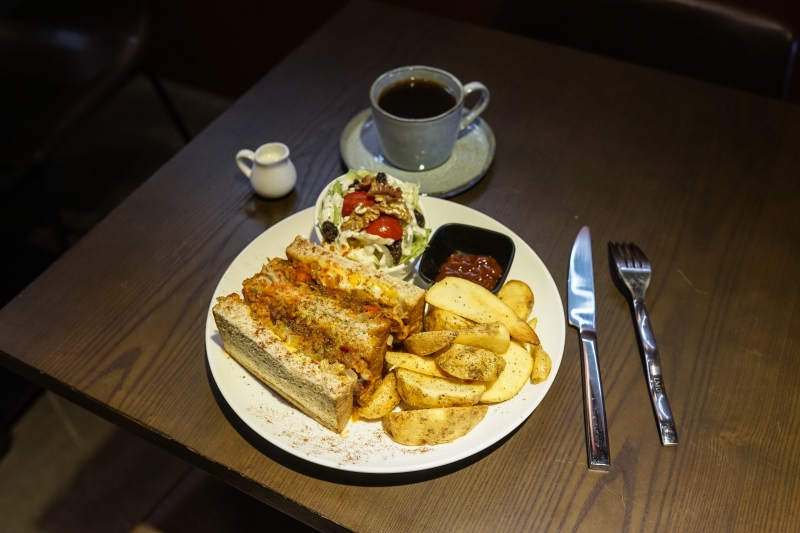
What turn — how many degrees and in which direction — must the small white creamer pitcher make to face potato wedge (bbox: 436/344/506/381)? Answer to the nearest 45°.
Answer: approximately 90° to its right

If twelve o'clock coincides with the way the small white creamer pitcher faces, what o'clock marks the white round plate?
The white round plate is roughly at 3 o'clock from the small white creamer pitcher.

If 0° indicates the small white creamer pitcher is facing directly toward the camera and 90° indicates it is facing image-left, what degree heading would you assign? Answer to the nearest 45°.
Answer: approximately 270°

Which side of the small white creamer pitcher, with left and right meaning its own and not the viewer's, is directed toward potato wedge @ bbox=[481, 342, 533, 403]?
right

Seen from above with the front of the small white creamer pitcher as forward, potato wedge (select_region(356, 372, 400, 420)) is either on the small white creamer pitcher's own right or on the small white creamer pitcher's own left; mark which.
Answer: on the small white creamer pitcher's own right

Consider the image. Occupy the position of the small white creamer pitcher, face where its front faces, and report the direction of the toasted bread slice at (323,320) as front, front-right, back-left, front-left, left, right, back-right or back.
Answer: right

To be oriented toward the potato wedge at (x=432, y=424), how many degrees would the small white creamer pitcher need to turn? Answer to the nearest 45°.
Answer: approximately 90° to its right

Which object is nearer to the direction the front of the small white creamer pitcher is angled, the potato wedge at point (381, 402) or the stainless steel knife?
the stainless steel knife

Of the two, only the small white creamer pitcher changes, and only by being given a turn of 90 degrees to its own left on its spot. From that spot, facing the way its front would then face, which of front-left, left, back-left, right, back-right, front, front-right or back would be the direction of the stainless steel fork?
back-right
